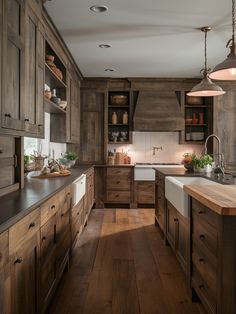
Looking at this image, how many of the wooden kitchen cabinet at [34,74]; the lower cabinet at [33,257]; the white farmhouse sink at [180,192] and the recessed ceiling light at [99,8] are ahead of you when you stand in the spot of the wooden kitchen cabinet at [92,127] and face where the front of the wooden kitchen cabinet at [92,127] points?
4

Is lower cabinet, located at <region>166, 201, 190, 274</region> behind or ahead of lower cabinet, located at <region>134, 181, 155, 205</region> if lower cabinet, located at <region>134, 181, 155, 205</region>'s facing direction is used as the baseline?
ahead

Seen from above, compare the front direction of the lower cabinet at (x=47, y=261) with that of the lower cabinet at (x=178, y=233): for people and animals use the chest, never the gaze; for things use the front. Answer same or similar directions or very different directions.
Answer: very different directions

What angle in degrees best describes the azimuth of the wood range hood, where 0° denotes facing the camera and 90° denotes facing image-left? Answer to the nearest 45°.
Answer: approximately 0°

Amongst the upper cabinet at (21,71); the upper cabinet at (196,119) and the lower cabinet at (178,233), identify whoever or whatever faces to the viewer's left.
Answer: the lower cabinet

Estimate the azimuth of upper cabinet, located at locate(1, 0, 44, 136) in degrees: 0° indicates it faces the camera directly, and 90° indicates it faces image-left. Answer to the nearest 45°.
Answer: approximately 270°

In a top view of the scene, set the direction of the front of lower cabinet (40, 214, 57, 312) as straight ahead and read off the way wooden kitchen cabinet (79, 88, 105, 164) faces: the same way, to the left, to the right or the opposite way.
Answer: to the right

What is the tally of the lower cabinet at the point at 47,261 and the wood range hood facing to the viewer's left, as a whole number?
0

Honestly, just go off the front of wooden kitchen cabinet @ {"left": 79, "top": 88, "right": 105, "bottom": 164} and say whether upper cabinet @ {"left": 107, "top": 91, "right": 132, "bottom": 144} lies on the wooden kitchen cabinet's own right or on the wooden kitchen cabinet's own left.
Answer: on the wooden kitchen cabinet's own left

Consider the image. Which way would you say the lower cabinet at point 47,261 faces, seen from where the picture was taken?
facing to the right of the viewer

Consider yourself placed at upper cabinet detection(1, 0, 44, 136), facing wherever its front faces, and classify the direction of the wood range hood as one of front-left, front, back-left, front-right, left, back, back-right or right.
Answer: front-left

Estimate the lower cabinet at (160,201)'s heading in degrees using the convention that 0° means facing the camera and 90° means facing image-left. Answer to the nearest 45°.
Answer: approximately 90°
